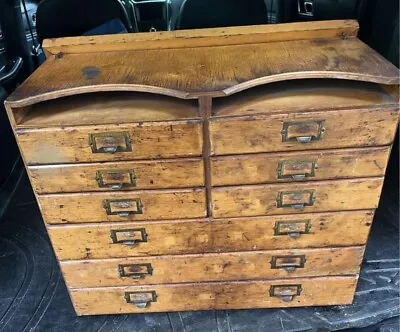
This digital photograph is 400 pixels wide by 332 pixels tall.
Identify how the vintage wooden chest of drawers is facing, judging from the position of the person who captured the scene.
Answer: facing the viewer
